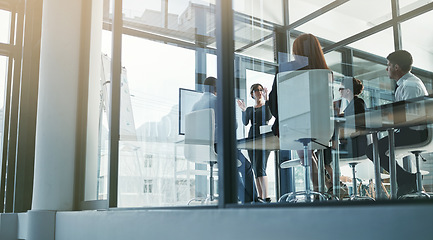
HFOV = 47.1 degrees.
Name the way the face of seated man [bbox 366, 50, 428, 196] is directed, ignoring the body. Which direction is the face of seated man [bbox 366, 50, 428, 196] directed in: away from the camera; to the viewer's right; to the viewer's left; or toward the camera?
to the viewer's left

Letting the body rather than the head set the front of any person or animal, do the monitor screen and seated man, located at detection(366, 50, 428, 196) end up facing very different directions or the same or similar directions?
very different directions

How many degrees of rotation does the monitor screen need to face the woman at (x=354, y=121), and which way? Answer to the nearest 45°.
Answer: approximately 45° to its left

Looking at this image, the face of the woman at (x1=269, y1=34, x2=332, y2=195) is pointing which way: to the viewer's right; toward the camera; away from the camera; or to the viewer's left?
away from the camera

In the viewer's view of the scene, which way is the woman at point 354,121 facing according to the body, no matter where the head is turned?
to the viewer's left

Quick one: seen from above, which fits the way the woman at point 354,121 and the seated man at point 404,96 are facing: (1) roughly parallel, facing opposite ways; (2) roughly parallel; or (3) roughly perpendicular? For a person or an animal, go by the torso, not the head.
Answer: roughly parallel

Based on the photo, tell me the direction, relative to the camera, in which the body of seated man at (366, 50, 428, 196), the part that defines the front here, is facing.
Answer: to the viewer's left

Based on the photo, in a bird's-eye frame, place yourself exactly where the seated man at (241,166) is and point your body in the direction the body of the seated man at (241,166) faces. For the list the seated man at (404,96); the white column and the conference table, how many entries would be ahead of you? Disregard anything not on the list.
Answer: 2

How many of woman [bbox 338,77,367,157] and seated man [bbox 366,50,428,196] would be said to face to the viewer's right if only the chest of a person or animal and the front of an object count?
0

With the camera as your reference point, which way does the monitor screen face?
facing the viewer and to the right of the viewer

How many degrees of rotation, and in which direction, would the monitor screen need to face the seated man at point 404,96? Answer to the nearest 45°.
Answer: approximately 45° to its left
